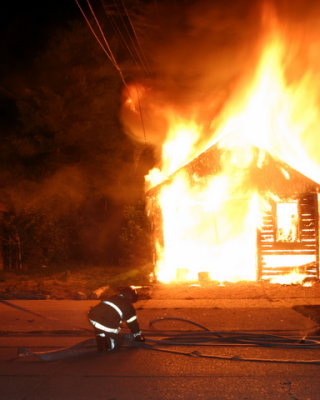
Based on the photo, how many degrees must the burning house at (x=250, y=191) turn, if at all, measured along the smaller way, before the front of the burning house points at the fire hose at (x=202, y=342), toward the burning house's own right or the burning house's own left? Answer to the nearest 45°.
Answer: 0° — it already faces it

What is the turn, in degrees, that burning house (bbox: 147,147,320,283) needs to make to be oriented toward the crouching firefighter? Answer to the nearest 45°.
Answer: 0° — it already faces them

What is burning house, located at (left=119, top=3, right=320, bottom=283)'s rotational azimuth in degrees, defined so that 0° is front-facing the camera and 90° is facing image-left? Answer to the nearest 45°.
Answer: approximately 0°

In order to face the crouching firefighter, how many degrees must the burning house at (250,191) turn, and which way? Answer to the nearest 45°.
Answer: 0° — it already faces them

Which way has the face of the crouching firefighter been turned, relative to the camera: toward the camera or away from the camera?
away from the camera
